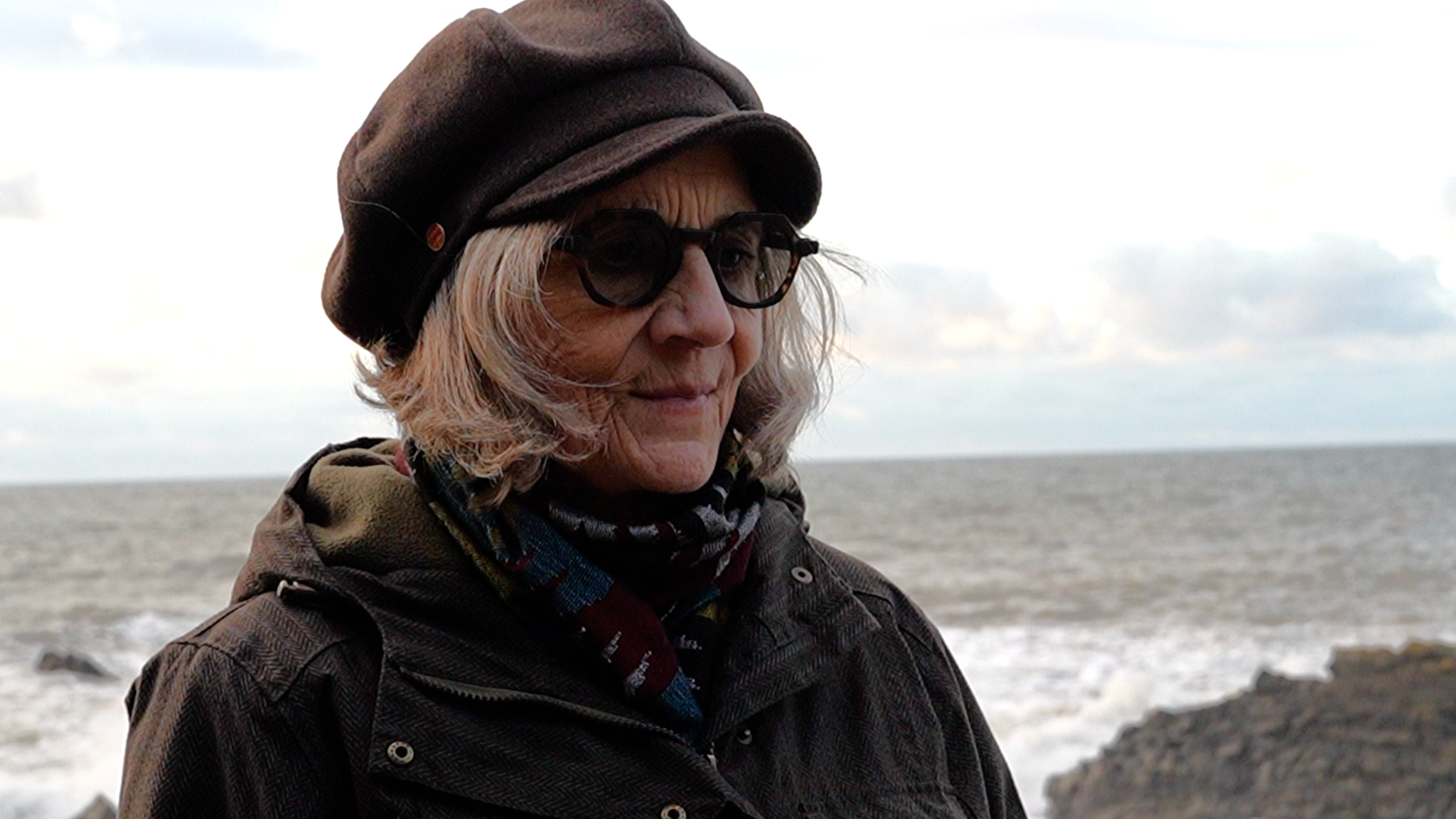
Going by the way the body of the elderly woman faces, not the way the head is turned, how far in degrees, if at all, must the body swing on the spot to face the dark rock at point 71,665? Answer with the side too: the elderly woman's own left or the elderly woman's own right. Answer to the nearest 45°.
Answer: approximately 135° to the elderly woman's own left

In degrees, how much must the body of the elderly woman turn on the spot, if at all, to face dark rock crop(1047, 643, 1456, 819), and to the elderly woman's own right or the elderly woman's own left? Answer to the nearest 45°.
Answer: approximately 90° to the elderly woman's own left

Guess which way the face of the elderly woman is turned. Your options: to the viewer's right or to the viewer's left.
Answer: to the viewer's right

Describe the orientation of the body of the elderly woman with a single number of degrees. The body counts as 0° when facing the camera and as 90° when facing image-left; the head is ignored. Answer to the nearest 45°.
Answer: approximately 315°

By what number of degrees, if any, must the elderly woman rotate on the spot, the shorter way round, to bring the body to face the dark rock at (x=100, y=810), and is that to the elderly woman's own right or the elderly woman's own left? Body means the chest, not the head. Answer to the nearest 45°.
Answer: approximately 135° to the elderly woman's own left

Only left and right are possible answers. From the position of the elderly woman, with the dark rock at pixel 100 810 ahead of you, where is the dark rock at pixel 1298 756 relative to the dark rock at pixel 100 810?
right
